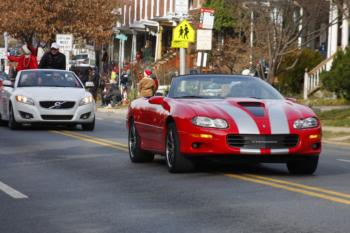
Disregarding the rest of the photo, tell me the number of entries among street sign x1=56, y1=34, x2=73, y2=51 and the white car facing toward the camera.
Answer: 2

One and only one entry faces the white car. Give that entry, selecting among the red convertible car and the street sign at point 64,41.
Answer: the street sign

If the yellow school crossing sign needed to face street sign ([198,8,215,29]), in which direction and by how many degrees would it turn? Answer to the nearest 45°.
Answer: approximately 45° to its left

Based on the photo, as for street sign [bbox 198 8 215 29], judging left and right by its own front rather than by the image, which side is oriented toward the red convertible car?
front

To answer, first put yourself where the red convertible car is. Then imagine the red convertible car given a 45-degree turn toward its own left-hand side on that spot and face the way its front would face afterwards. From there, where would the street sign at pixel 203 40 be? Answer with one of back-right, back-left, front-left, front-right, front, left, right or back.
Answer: left

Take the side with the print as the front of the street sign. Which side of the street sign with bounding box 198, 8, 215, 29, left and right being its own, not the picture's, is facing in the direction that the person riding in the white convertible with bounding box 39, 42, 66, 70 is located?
right

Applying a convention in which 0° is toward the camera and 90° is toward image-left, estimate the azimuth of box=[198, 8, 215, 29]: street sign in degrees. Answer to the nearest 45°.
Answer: approximately 0°

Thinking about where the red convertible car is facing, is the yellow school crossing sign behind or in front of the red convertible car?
behind

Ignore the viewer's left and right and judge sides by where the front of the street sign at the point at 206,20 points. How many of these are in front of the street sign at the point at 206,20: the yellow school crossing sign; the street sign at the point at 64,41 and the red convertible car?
1

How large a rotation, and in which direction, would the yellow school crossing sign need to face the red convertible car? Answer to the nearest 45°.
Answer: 0° — it already faces it
